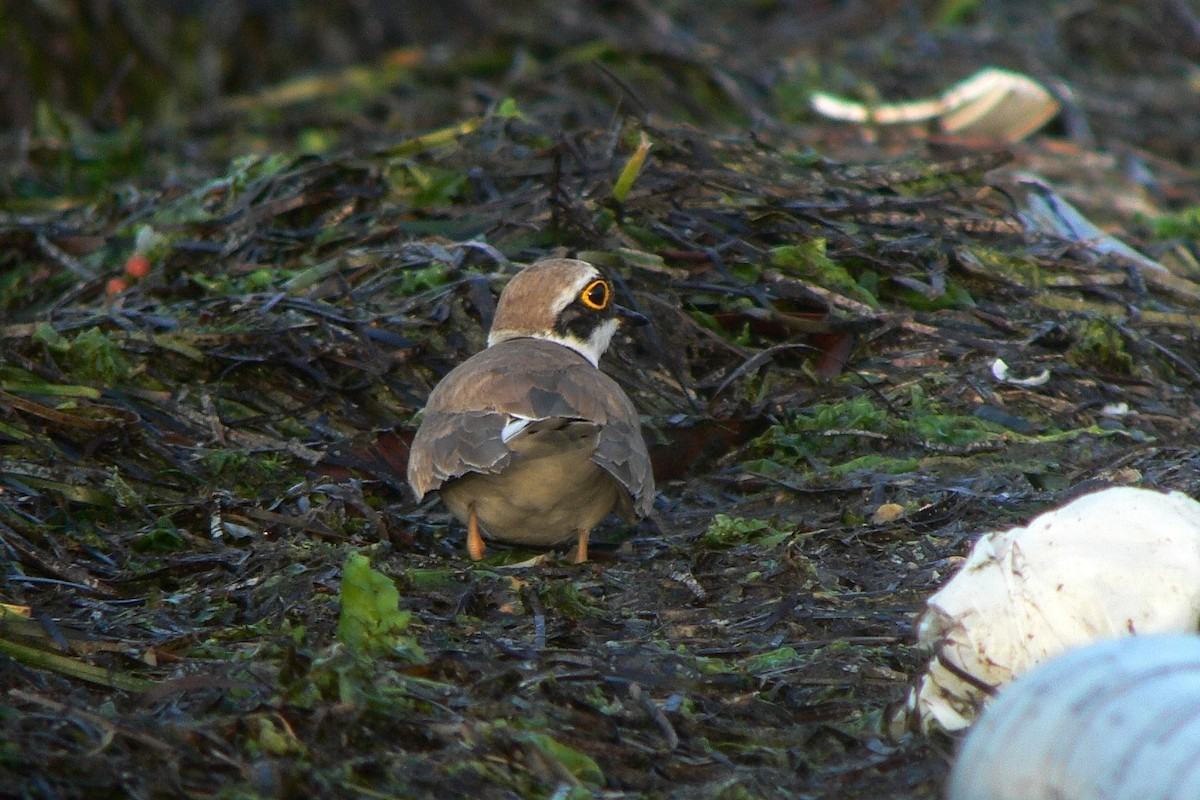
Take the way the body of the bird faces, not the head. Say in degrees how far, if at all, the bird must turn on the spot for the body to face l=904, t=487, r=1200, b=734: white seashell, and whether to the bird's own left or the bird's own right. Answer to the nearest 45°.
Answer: approximately 135° to the bird's own right

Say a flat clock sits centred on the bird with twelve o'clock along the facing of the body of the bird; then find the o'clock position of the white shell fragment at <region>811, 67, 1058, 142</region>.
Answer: The white shell fragment is roughly at 1 o'clock from the bird.

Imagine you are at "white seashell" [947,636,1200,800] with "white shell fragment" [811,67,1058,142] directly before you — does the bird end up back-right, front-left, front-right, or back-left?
front-left

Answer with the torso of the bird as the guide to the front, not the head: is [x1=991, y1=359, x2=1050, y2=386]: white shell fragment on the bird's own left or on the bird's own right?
on the bird's own right

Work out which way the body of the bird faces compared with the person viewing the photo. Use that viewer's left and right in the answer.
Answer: facing away from the viewer

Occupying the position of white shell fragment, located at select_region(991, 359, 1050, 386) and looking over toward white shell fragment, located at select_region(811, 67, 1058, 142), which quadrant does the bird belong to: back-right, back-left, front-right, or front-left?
back-left

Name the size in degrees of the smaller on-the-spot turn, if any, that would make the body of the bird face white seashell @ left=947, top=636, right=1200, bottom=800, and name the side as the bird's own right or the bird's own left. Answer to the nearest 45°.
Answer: approximately 180°
